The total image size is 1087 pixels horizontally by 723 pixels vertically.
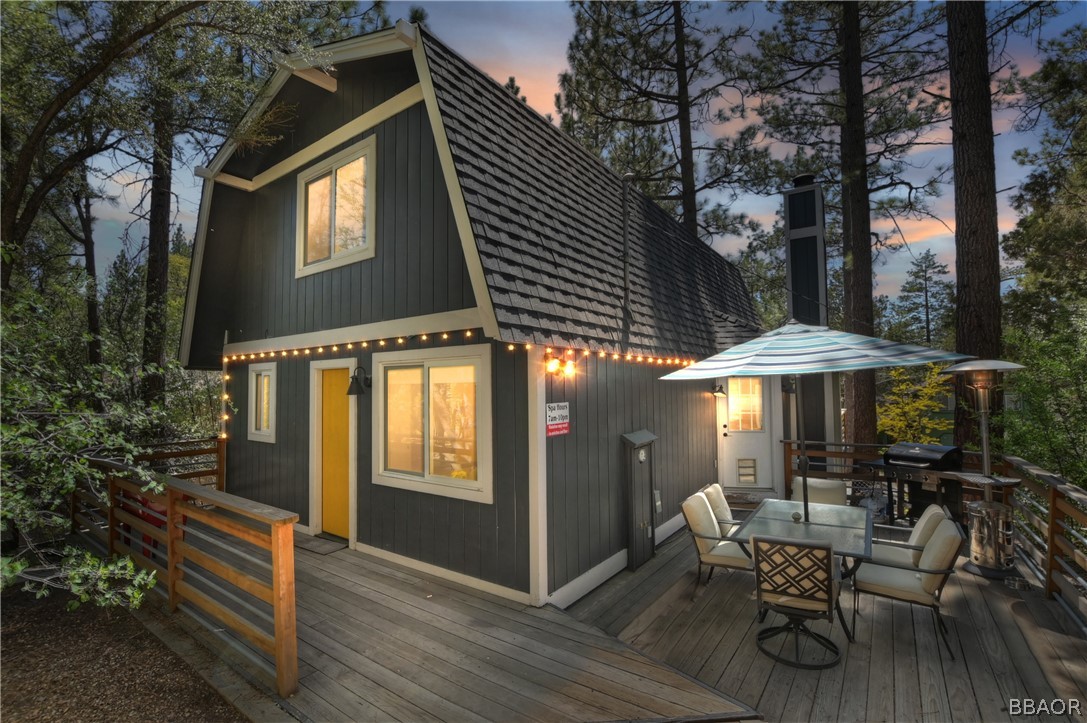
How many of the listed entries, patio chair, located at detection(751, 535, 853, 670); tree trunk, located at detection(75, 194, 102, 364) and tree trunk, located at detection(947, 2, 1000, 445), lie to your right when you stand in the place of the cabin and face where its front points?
1

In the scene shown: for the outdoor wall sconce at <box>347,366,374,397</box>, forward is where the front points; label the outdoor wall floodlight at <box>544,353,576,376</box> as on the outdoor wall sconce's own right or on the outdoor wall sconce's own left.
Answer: on the outdoor wall sconce's own left

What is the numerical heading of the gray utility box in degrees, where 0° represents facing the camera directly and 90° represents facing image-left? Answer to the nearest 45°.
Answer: approximately 315°

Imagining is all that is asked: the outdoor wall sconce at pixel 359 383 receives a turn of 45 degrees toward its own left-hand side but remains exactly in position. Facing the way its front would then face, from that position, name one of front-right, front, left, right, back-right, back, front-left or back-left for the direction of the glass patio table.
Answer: front-left

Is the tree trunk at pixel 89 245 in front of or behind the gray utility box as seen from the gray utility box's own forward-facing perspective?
behind

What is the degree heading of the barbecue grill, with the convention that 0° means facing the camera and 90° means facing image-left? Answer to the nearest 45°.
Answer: approximately 45°

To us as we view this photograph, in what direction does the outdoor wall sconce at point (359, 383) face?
facing the viewer and to the left of the viewer

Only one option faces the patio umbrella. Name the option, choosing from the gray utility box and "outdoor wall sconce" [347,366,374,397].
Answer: the gray utility box

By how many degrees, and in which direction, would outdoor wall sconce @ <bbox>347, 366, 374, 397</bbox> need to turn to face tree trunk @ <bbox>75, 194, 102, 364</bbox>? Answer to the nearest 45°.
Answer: approximately 90° to its right

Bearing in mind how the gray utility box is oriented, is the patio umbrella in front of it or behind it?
in front

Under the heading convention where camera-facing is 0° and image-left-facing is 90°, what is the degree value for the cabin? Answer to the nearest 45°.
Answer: approximately 45°

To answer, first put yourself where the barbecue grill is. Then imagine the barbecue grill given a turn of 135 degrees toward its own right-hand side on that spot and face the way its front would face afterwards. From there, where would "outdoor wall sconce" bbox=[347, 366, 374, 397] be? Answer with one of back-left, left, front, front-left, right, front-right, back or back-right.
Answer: back-left

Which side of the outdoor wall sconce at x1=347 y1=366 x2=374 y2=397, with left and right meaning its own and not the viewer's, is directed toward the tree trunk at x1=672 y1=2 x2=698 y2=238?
back

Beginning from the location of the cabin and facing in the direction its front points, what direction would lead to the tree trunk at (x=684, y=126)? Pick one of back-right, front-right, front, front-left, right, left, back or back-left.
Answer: back

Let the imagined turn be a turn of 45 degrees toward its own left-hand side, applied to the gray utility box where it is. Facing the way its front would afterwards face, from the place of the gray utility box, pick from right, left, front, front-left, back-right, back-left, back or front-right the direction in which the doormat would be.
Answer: back
